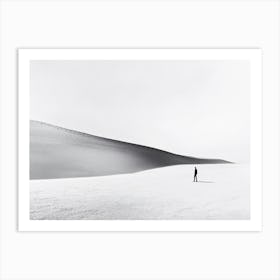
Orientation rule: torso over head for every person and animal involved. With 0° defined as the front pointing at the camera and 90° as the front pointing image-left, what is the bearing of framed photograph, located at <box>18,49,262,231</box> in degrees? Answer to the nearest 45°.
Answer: approximately 0°
